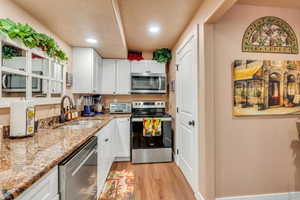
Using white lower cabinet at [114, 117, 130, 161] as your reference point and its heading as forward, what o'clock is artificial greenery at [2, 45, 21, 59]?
The artificial greenery is roughly at 1 o'clock from the white lower cabinet.

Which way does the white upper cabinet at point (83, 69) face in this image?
to the viewer's right

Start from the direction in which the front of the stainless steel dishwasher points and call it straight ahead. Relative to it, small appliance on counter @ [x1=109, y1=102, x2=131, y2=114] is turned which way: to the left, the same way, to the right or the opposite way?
to the right

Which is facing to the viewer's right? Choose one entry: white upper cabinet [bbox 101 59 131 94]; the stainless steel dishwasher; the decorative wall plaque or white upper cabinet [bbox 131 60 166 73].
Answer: the stainless steel dishwasher

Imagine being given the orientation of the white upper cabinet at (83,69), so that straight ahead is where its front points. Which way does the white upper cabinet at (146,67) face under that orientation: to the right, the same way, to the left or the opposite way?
to the right

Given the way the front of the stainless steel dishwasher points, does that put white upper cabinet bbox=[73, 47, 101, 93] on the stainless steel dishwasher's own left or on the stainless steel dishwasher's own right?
on the stainless steel dishwasher's own left

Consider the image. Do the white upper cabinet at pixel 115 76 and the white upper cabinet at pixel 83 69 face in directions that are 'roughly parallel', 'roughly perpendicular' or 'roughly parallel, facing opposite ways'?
roughly perpendicular

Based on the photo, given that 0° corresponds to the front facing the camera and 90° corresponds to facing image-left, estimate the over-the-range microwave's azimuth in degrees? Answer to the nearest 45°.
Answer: approximately 0°

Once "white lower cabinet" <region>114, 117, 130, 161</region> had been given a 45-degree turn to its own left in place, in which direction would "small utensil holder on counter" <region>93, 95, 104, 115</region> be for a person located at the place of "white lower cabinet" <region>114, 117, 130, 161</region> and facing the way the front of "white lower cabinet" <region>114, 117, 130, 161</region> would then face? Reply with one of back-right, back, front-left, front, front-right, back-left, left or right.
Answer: back

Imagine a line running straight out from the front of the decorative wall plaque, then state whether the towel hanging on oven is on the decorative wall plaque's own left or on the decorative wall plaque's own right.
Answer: on the decorative wall plaque's own right
